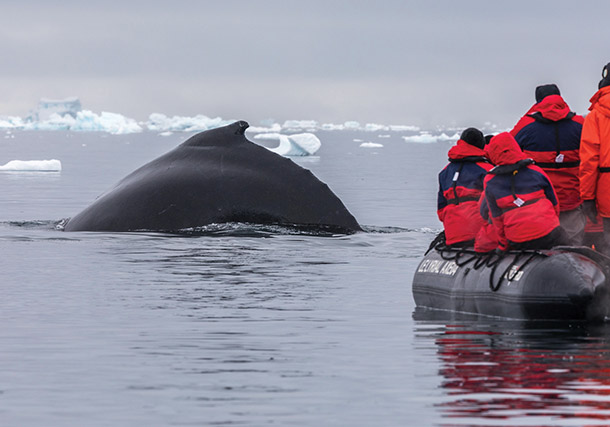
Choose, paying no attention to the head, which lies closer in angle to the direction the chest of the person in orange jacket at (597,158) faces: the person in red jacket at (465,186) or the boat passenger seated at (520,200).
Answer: the person in red jacket

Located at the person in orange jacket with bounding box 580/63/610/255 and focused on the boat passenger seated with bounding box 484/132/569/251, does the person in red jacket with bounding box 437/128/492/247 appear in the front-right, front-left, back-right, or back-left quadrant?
front-right

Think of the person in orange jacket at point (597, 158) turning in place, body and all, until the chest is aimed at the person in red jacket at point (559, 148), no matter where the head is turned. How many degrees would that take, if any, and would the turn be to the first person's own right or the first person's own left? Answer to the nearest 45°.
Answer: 0° — they already face them

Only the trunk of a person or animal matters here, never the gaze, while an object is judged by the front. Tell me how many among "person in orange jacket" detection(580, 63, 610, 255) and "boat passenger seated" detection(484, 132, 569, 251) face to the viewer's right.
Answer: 0

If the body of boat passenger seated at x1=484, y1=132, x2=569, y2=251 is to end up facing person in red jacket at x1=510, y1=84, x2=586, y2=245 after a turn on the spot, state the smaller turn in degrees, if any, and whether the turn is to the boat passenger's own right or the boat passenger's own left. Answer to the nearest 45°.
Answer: approximately 45° to the boat passenger's own right

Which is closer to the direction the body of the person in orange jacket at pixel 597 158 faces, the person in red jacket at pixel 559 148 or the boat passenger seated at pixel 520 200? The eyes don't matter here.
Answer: the person in red jacket

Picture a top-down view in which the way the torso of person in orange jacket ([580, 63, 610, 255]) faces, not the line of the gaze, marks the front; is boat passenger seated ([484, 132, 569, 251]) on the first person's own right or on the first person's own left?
on the first person's own left

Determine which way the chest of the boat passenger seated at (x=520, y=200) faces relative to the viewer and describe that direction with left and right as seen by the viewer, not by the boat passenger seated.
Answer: facing away from the viewer

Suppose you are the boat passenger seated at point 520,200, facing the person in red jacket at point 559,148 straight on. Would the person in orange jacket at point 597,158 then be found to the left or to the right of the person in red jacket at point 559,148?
right

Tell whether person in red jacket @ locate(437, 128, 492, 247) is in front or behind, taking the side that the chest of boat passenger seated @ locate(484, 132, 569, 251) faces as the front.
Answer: in front
